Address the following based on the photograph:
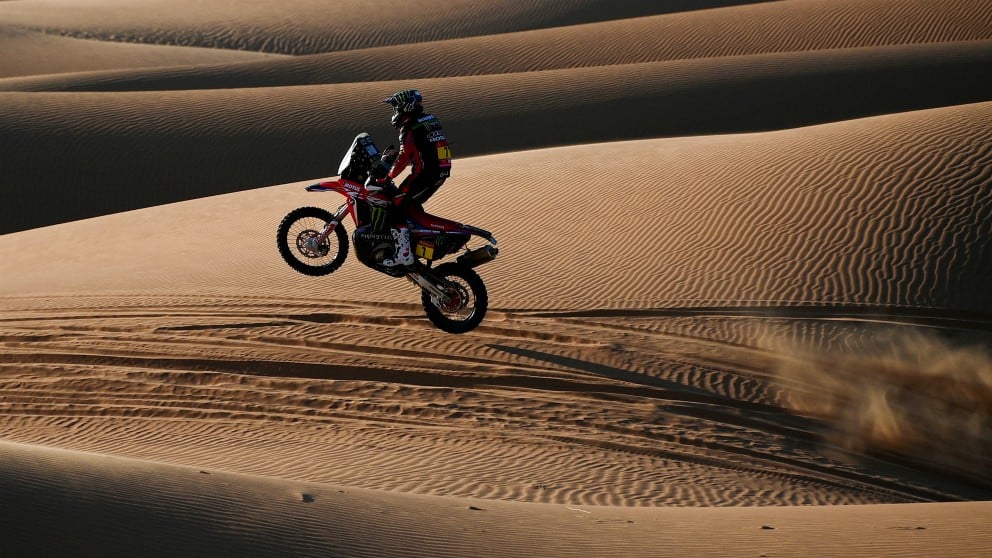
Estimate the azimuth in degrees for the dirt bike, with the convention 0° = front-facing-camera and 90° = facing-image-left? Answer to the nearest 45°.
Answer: approximately 90°

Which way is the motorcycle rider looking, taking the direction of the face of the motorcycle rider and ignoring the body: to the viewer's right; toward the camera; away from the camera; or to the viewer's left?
to the viewer's left
